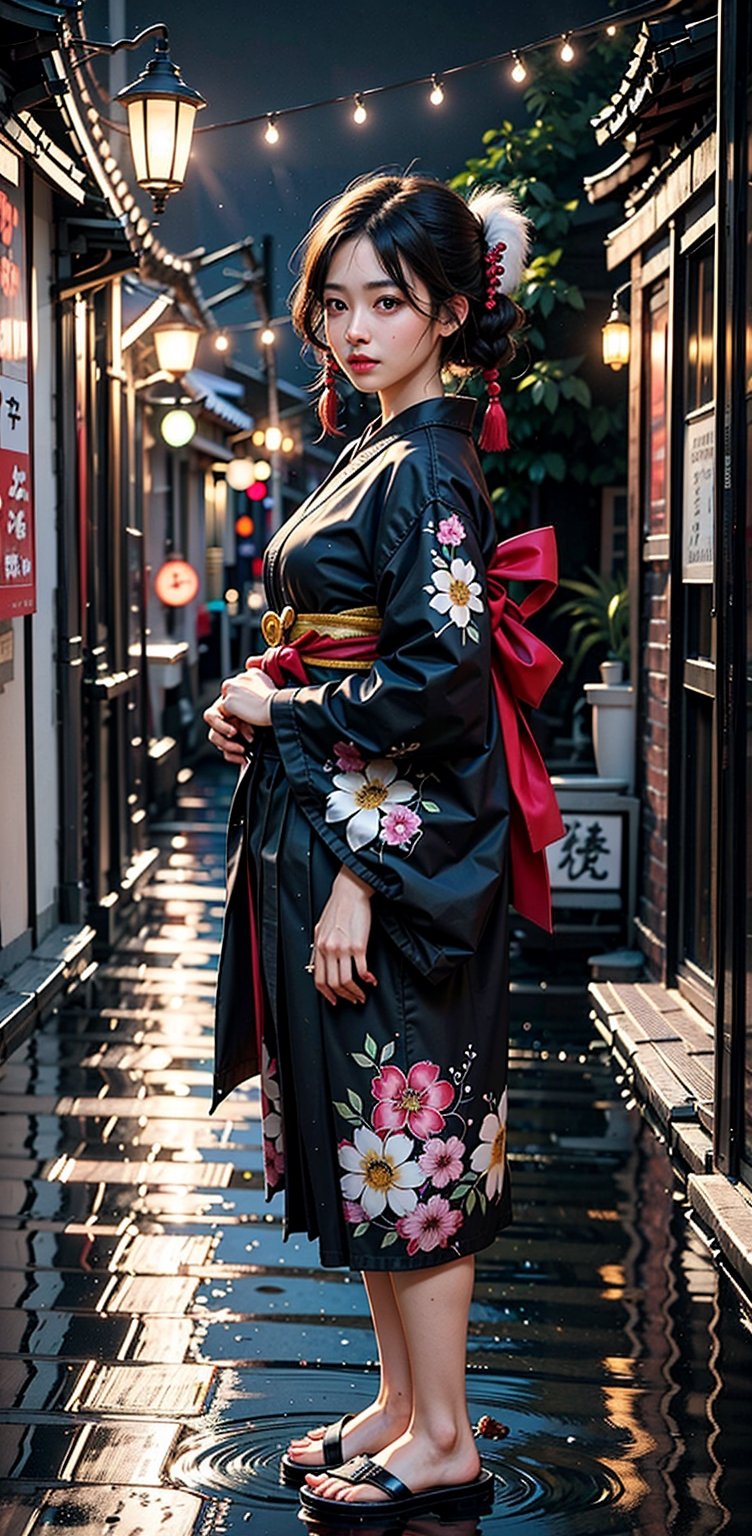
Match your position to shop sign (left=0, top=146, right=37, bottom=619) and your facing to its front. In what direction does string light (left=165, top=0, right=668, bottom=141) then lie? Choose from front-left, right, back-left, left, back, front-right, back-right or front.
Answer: front

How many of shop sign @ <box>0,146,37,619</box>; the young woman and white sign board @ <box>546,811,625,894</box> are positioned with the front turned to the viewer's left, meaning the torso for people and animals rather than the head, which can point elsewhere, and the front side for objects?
1

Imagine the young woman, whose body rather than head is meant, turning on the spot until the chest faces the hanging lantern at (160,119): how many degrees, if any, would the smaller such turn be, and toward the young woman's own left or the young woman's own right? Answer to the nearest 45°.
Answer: approximately 90° to the young woman's own right

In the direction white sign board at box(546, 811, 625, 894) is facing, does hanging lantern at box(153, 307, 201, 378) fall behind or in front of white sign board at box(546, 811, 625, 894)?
behind

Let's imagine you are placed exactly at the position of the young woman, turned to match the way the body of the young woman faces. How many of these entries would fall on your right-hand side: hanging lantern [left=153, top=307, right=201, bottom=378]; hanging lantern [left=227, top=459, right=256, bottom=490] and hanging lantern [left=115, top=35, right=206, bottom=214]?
3

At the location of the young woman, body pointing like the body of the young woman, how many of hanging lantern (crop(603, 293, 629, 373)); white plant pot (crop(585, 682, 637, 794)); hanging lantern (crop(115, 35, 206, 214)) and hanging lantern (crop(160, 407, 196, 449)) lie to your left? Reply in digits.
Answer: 0

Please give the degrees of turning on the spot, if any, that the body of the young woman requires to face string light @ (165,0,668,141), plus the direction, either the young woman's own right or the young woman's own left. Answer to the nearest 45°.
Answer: approximately 90° to the young woman's own right

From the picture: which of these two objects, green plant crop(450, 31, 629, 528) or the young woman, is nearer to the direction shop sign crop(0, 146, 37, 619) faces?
the young woman

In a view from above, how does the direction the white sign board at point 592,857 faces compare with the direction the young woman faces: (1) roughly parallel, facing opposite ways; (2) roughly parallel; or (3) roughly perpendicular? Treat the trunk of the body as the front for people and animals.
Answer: roughly perpendicular

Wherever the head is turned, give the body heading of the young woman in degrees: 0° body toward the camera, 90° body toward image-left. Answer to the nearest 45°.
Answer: approximately 90°

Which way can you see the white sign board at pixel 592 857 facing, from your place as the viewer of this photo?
facing the viewer

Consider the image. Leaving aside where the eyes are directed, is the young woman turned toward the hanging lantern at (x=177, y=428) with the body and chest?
no

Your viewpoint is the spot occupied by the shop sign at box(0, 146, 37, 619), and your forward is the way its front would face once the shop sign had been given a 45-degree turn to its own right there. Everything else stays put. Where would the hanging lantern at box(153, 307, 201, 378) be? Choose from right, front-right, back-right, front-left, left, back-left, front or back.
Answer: back

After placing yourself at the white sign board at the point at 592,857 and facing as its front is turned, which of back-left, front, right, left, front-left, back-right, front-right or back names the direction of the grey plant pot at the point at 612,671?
back
